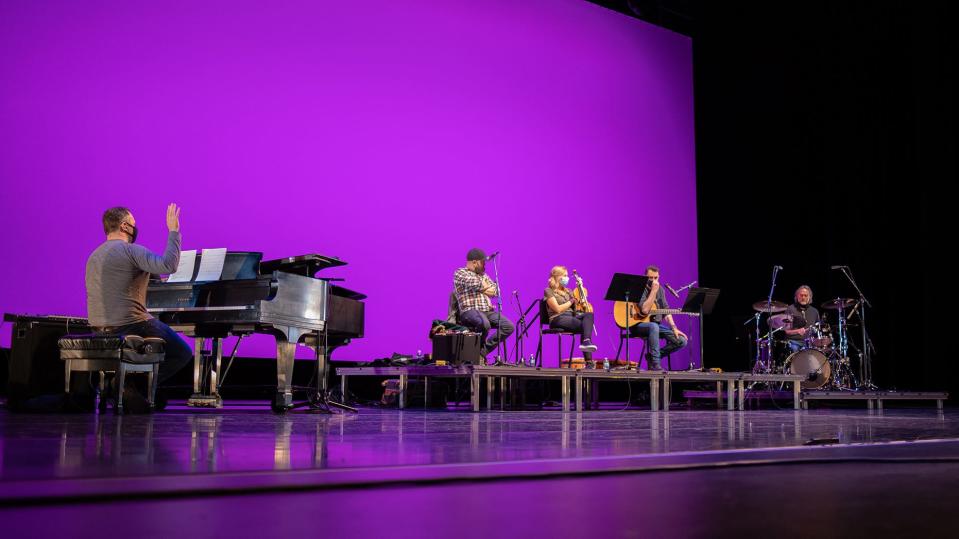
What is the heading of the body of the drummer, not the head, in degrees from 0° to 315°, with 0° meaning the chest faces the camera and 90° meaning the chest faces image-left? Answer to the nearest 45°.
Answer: approximately 0°

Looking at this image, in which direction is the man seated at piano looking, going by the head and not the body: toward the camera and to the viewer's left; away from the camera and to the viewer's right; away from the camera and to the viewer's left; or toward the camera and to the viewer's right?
away from the camera and to the viewer's right

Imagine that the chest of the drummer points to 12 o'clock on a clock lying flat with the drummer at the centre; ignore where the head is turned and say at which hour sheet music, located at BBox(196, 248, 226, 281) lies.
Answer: The sheet music is roughly at 1 o'clock from the drummer.

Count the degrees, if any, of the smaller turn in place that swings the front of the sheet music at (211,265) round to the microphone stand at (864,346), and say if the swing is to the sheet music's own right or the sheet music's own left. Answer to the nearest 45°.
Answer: approximately 135° to the sheet music's own left

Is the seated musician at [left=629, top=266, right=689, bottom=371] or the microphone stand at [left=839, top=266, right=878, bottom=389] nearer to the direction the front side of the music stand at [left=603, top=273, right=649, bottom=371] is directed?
the seated musician

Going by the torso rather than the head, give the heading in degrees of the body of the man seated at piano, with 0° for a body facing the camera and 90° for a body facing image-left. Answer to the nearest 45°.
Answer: approximately 225°

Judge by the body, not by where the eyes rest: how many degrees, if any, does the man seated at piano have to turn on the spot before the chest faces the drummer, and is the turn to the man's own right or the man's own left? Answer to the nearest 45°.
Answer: approximately 45° to the man's own right

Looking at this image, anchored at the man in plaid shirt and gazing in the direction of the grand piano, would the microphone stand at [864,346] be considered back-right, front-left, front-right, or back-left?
back-left
